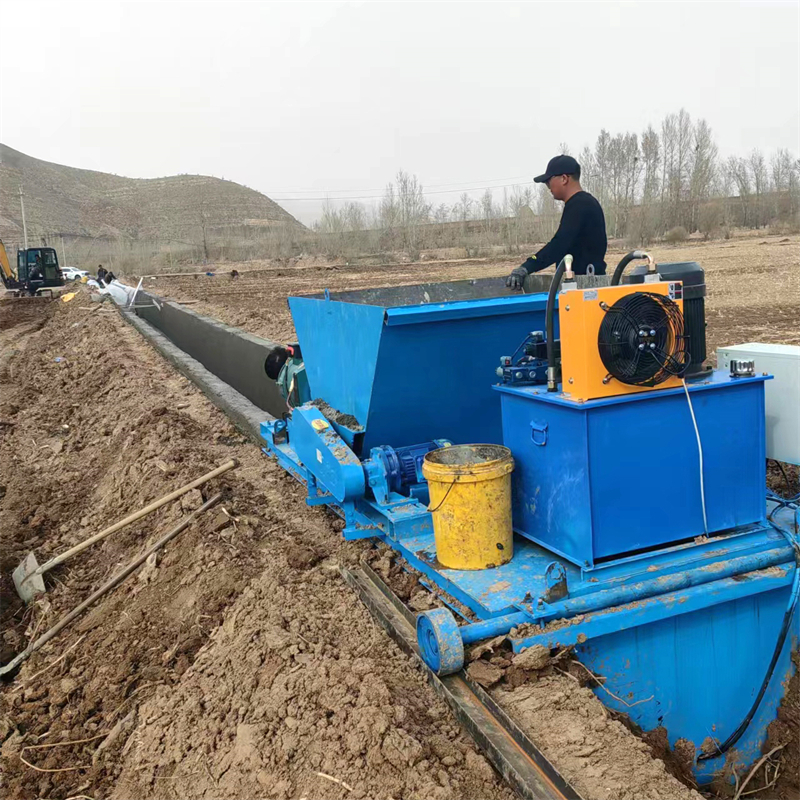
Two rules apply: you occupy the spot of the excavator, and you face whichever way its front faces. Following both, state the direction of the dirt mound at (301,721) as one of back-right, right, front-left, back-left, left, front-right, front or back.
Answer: left

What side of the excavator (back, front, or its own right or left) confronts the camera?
left

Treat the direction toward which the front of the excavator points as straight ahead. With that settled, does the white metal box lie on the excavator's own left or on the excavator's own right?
on the excavator's own left

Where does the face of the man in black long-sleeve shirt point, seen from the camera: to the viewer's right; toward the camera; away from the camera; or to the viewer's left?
to the viewer's left

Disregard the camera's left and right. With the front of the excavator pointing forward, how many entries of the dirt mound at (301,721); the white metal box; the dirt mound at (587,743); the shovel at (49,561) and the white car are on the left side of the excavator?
4

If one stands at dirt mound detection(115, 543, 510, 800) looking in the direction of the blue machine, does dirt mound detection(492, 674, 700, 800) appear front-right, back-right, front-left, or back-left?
front-right

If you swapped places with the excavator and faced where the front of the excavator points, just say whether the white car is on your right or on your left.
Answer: on your right

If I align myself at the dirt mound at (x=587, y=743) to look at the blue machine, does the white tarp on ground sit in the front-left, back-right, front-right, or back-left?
front-left

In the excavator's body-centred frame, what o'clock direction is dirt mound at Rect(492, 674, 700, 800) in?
The dirt mound is roughly at 9 o'clock from the excavator.

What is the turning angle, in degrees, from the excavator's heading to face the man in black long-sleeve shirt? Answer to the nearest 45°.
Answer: approximately 90° to its left

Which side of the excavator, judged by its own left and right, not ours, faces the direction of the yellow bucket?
left
